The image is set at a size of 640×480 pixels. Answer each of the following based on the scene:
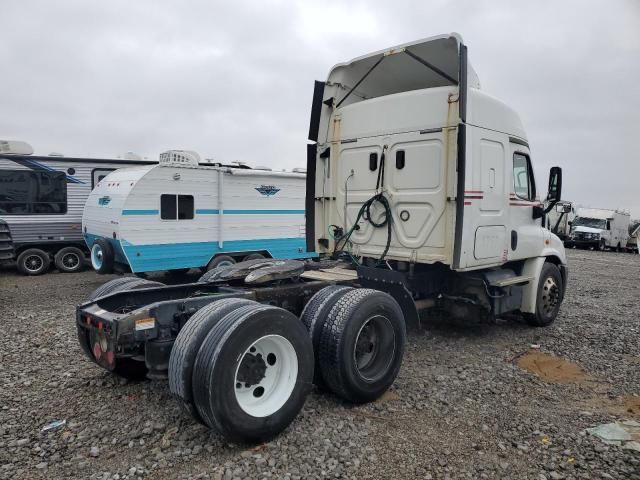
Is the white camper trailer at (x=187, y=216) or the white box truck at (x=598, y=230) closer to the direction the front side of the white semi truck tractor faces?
the white box truck

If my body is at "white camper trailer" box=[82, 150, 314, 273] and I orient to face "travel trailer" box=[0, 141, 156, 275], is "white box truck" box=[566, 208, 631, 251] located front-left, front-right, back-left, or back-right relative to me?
back-right

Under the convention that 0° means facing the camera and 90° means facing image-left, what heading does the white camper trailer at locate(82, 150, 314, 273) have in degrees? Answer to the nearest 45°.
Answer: approximately 225°

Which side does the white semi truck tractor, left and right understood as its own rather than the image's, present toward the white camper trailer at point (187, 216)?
left

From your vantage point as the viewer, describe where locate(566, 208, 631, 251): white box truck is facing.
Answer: facing the viewer and to the left of the viewer

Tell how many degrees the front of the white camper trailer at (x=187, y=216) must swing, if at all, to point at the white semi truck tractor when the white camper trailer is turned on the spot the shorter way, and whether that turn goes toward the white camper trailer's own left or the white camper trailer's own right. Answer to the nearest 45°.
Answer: approximately 135° to the white camper trailer's own right

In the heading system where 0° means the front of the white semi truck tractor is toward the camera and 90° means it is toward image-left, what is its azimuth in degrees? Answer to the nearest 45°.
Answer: approximately 225°

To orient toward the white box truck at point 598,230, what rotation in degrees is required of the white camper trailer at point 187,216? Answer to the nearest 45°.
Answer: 0° — it already faces it

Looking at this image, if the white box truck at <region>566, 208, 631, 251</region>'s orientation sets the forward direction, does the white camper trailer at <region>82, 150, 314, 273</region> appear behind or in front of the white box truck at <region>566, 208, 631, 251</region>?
in front
